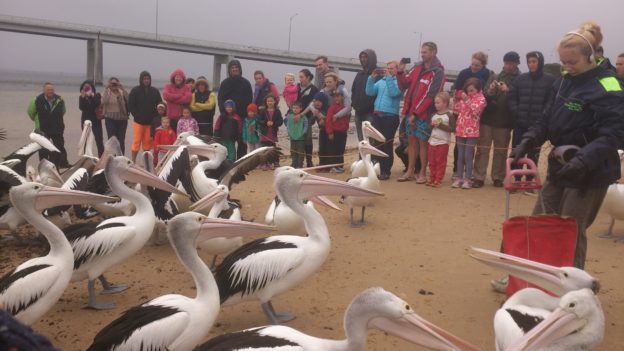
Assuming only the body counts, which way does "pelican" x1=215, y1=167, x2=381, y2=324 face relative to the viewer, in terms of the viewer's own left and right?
facing to the right of the viewer

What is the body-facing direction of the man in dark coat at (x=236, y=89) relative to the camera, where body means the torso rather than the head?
toward the camera

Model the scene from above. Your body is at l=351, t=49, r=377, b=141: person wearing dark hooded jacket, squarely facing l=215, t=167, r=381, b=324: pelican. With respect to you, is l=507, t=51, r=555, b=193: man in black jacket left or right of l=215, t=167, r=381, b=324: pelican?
left

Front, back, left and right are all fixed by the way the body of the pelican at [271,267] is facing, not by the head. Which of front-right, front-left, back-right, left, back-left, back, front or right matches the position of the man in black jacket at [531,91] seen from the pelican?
front-left

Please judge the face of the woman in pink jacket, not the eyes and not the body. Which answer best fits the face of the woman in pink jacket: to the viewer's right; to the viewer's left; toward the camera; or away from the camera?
toward the camera

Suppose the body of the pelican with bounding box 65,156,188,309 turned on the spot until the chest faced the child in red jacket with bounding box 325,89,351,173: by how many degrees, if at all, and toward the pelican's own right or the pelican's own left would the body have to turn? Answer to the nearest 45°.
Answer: approximately 45° to the pelican's own left

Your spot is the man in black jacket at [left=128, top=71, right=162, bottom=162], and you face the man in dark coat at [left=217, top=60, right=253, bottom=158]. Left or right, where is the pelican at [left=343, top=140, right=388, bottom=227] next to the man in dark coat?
right

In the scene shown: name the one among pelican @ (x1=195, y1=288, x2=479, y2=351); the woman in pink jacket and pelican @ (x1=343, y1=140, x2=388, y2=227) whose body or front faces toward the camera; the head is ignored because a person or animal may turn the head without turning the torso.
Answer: the woman in pink jacket

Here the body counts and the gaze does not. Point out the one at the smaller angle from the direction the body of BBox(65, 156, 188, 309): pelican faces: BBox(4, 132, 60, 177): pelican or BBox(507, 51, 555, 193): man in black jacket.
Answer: the man in black jacket

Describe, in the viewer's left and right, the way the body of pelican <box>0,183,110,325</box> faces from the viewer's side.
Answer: facing to the right of the viewer

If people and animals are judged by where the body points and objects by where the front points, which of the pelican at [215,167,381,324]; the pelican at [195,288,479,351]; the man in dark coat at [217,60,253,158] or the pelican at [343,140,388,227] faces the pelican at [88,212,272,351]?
the man in dark coat

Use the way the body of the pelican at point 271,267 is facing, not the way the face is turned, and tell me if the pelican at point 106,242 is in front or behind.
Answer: behind

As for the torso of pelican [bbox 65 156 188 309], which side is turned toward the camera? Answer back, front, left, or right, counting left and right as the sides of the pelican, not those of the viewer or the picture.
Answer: right

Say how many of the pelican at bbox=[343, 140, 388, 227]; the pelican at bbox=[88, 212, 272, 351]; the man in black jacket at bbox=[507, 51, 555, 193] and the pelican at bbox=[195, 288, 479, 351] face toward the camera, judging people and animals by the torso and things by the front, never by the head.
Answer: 1

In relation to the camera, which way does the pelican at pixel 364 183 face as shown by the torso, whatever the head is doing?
to the viewer's right

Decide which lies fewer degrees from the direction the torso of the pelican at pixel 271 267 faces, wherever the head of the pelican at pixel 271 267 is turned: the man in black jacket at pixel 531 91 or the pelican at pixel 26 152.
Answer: the man in black jacket

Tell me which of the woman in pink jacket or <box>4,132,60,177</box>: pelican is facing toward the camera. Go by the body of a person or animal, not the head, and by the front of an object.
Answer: the woman in pink jacket

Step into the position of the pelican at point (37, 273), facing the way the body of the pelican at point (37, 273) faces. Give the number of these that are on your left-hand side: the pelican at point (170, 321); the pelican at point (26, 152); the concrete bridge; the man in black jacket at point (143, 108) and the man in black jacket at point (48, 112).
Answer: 4

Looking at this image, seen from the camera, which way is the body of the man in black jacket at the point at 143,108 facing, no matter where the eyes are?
toward the camera
